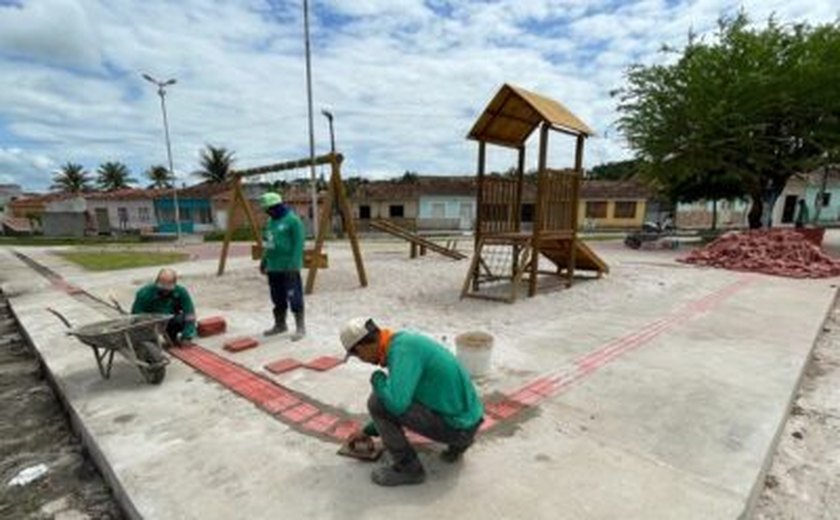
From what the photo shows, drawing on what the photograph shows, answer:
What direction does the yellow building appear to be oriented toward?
toward the camera

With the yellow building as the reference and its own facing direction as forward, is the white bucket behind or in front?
in front

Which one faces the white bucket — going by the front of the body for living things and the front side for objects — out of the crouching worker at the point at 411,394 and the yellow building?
the yellow building

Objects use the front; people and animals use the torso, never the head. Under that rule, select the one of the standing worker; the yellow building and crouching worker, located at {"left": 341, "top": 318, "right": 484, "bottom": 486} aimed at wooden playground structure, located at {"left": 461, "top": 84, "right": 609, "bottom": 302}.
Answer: the yellow building

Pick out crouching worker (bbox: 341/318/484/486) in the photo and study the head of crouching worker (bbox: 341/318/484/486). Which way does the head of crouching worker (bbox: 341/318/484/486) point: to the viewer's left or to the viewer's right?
to the viewer's left

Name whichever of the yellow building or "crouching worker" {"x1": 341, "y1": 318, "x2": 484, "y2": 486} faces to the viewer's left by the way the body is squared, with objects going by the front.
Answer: the crouching worker

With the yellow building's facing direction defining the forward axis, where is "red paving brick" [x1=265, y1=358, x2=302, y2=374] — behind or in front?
in front

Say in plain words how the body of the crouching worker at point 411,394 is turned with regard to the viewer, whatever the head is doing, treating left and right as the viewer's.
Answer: facing to the left of the viewer

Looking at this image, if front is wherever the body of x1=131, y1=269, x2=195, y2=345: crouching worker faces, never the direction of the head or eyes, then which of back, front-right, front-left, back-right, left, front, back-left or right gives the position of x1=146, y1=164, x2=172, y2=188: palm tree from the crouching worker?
back

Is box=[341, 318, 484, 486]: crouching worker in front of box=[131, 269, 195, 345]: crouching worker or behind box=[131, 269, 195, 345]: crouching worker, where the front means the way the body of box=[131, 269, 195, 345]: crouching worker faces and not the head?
in front

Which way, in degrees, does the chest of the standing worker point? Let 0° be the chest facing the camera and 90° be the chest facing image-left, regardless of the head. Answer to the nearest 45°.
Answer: approximately 45°

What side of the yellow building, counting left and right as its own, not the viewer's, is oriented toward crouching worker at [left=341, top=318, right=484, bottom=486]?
front

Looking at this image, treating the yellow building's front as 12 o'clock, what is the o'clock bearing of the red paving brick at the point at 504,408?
The red paving brick is roughly at 12 o'clock from the yellow building.

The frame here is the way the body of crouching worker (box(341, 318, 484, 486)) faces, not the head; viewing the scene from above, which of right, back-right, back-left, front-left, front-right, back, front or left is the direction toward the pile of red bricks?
back-right

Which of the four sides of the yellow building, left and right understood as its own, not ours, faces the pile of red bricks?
front

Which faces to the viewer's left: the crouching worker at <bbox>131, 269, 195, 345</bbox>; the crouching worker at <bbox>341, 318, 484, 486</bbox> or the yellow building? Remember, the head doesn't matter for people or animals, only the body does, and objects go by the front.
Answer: the crouching worker at <bbox>341, 318, 484, 486</bbox>
